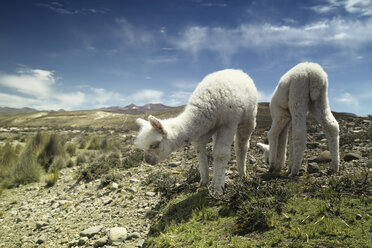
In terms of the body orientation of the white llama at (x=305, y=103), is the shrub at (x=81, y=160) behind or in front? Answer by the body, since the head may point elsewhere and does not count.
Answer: in front

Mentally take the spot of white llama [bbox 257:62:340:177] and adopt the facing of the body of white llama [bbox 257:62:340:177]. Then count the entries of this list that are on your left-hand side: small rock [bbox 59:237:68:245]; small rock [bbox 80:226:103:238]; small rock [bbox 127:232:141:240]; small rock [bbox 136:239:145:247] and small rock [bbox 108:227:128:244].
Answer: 5

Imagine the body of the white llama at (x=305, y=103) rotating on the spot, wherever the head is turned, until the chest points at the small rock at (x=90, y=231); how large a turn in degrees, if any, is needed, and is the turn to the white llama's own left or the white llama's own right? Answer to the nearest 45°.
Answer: approximately 90° to the white llama's own left

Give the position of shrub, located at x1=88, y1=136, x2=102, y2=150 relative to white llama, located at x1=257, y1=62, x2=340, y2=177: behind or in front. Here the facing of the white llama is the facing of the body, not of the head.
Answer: in front

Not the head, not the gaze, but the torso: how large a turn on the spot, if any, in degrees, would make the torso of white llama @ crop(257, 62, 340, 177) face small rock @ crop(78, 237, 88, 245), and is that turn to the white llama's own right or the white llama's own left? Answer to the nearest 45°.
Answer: approximately 90° to the white llama's own left

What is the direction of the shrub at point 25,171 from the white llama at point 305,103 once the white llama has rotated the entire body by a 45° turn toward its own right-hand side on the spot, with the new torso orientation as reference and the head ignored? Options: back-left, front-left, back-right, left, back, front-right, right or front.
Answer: left

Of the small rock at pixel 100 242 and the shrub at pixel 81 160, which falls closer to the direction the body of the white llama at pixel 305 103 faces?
the shrub
